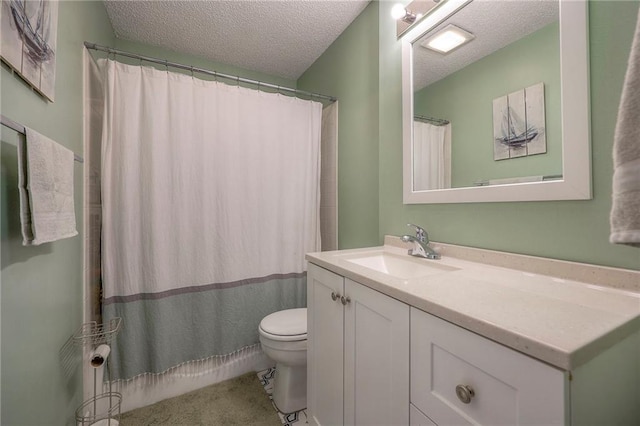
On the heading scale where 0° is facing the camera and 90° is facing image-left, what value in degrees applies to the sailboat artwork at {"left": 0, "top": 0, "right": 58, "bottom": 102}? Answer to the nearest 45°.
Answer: approximately 315°

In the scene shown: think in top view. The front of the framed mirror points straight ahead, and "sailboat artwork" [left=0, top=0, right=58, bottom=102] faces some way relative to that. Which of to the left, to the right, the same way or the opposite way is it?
the opposite way

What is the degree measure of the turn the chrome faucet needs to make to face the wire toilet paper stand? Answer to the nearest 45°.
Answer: approximately 45° to its right

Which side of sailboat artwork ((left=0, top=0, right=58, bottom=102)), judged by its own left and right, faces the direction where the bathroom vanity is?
front

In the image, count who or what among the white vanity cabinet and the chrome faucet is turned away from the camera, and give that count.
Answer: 0

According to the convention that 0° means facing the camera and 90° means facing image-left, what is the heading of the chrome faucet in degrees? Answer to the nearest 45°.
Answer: approximately 45°

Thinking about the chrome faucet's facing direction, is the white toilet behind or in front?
in front

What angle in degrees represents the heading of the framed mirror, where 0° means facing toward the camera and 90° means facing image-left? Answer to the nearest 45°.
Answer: approximately 45°

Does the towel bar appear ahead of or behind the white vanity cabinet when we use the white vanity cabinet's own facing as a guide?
ahead

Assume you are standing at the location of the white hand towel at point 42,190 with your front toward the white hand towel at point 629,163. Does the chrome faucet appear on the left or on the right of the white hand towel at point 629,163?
left

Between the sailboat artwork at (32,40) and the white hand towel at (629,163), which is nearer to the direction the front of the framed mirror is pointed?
the sailboat artwork

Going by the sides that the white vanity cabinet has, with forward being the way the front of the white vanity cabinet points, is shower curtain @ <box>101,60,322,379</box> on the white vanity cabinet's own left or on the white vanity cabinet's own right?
on the white vanity cabinet's own right
